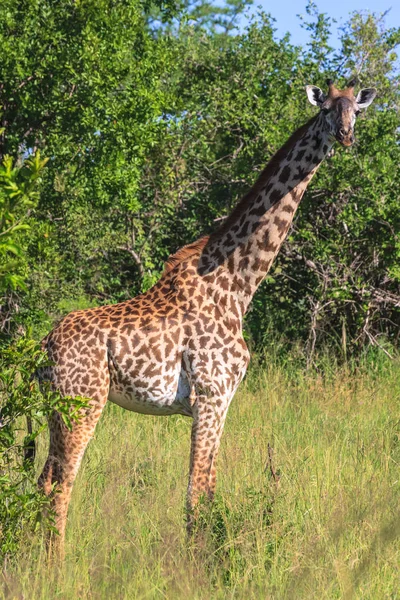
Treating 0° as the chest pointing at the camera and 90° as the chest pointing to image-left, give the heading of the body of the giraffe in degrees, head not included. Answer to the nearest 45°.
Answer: approximately 270°
